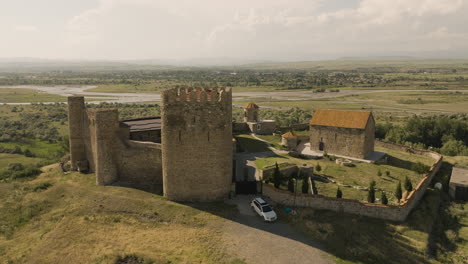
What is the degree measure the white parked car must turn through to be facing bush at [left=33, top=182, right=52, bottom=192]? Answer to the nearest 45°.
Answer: approximately 135° to its right

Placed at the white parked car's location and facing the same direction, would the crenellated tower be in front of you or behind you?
behind

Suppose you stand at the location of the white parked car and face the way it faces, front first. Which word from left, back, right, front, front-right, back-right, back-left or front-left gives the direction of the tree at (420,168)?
left

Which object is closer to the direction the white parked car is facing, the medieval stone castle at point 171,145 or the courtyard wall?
the courtyard wall

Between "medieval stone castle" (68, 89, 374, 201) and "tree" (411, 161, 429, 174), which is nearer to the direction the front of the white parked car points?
the tree

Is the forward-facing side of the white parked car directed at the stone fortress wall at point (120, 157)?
no

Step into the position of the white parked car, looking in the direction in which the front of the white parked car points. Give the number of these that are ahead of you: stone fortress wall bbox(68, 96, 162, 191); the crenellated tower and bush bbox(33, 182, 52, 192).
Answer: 0

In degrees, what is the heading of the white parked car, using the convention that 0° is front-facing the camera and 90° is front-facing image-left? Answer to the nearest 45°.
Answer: approximately 315°

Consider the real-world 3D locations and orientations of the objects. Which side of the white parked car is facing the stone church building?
left

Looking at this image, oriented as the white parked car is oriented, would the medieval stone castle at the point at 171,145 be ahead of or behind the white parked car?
behind

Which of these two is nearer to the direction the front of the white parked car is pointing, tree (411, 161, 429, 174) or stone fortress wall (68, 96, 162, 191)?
the tree
